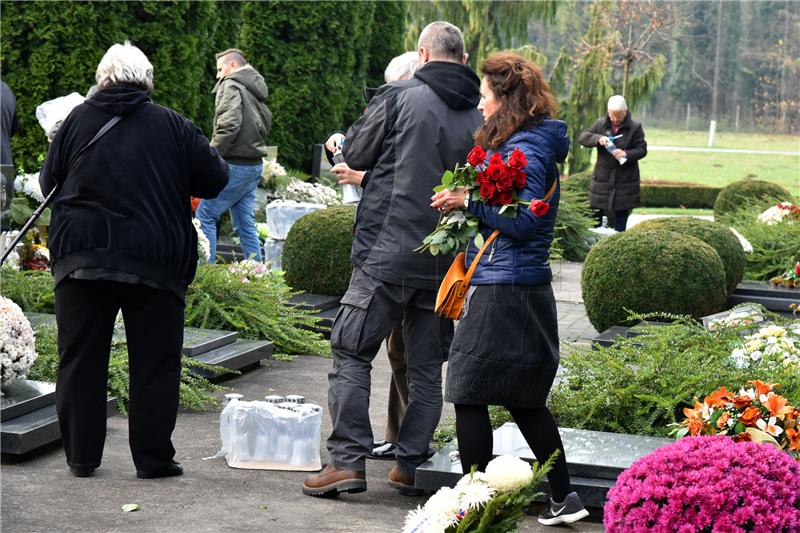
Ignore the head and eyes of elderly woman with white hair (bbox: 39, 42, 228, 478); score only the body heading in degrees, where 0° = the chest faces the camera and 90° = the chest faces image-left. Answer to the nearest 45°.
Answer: approximately 180°

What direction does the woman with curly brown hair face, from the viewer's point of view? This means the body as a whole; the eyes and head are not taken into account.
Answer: to the viewer's left

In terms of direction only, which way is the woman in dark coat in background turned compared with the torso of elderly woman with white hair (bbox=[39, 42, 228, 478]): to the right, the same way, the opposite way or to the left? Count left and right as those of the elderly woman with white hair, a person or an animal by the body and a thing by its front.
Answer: the opposite way

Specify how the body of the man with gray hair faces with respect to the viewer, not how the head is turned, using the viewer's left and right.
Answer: facing away from the viewer and to the left of the viewer

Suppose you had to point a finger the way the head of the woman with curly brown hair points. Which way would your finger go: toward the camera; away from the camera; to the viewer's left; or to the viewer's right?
to the viewer's left

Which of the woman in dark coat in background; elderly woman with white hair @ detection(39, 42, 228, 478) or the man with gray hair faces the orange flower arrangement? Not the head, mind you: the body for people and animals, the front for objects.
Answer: the woman in dark coat in background

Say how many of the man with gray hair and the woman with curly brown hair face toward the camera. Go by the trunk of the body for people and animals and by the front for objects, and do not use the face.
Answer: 0

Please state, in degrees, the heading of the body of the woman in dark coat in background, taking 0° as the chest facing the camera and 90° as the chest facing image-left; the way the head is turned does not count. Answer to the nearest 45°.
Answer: approximately 0°

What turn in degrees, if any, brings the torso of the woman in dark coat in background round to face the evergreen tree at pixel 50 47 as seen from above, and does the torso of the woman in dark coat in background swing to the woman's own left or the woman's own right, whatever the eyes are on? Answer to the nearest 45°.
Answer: approximately 45° to the woman's own right

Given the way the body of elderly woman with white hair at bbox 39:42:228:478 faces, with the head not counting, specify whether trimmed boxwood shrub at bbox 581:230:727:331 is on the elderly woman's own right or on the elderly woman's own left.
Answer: on the elderly woman's own right
